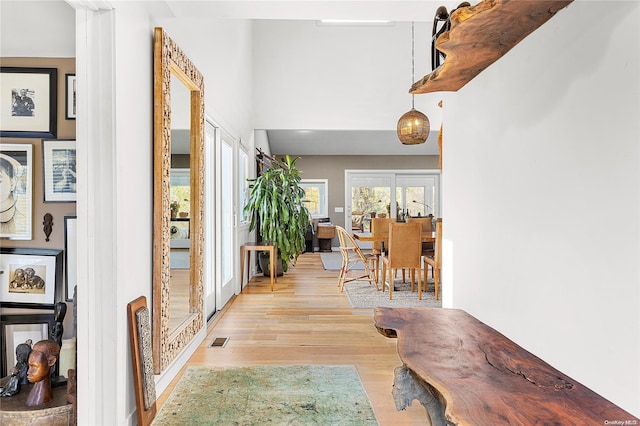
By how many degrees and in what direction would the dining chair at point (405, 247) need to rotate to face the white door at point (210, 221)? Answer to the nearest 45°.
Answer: approximately 135° to its left

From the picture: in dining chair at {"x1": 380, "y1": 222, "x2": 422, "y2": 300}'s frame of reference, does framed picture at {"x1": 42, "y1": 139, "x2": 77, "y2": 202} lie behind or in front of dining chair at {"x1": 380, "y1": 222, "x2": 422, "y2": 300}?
behind

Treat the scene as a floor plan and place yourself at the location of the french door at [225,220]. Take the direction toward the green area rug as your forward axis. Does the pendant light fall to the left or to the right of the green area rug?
left

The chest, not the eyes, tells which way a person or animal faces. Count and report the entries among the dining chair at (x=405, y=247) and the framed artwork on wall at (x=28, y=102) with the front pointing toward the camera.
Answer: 1

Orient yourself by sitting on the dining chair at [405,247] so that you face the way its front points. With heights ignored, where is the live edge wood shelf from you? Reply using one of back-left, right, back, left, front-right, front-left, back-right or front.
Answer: back

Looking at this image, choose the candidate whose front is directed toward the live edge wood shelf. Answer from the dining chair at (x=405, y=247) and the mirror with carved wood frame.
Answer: the mirror with carved wood frame

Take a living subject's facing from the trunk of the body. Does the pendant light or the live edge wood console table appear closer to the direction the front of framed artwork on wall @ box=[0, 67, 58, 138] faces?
the live edge wood console table

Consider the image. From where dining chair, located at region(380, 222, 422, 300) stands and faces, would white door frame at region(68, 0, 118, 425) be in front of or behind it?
behind

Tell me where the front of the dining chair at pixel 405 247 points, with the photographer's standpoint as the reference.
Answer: facing away from the viewer

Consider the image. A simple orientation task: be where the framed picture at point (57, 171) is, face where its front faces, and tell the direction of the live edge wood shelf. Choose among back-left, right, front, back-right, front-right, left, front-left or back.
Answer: front-left

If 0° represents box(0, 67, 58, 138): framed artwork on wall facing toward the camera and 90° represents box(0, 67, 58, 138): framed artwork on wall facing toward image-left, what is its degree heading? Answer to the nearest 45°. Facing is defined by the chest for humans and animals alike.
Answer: approximately 0°
